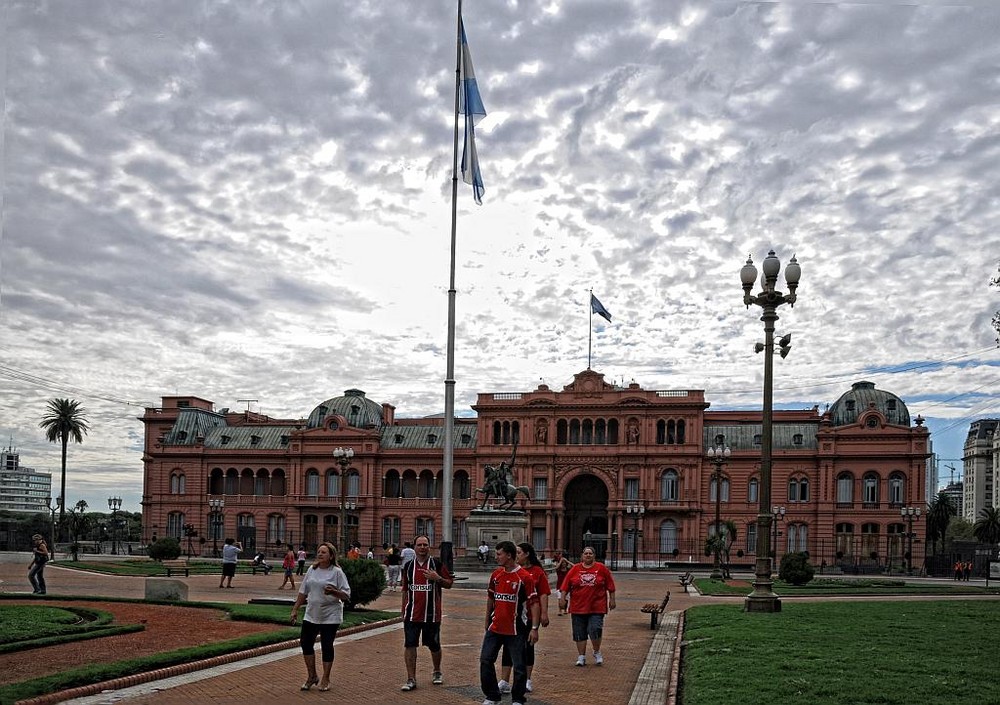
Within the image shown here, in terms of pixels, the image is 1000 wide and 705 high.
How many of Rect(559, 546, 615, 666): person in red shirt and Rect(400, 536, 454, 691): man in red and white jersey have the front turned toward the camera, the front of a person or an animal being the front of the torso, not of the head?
2

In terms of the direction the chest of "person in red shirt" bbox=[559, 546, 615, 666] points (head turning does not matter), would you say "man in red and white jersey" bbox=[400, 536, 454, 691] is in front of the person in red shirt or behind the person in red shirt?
in front

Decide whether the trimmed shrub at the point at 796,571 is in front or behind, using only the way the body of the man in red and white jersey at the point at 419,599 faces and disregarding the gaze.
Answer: behind

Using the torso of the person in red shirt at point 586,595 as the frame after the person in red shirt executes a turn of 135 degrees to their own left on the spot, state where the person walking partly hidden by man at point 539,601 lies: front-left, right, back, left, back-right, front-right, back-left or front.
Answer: back-right

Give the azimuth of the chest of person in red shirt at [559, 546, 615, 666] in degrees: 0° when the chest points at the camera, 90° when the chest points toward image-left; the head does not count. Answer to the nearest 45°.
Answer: approximately 0°

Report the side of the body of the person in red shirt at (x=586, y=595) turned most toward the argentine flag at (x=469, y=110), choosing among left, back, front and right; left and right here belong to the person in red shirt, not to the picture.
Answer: back

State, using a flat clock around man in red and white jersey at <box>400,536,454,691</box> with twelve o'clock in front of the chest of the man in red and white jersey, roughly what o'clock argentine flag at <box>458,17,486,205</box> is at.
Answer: The argentine flag is roughly at 6 o'clock from the man in red and white jersey.

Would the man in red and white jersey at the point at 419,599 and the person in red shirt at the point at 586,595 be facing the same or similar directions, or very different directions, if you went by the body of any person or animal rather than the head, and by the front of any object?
same or similar directions

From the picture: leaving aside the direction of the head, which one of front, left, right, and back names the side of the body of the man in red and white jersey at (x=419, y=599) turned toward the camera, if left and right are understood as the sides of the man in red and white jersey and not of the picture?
front

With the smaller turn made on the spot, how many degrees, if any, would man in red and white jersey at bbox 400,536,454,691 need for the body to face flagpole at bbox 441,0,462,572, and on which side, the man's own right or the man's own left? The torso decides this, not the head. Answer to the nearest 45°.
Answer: approximately 180°

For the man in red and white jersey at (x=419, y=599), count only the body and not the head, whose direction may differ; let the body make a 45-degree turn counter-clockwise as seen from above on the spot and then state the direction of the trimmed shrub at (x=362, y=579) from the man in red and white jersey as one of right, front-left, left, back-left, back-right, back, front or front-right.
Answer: back-left
